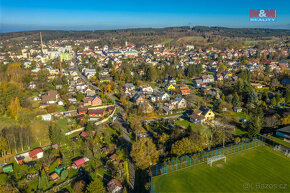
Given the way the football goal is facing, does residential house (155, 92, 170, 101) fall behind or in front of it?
behind

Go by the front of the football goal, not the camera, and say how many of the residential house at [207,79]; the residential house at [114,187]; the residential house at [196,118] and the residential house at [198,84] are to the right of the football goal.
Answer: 1

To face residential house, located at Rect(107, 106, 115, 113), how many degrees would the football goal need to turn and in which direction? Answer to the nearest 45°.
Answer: approximately 180°

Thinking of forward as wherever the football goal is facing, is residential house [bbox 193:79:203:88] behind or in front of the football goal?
behind

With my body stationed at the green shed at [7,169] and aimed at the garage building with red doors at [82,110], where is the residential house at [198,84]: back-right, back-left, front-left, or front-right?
front-right

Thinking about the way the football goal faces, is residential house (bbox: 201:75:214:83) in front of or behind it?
behind

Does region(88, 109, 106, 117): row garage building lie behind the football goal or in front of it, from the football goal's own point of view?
behind

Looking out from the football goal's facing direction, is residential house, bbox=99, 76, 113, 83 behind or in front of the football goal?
behind

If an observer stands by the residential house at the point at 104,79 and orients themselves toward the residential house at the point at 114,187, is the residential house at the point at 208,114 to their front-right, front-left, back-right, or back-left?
front-left

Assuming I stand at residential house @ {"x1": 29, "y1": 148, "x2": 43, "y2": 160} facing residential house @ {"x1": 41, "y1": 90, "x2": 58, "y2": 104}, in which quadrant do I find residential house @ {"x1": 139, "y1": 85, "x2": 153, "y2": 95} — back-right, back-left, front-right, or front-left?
front-right

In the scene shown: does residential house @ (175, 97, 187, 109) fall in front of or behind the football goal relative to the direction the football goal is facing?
behind

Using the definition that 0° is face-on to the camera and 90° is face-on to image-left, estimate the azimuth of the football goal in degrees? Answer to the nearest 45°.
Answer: approximately 315°

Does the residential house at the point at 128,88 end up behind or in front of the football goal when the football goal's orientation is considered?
behind

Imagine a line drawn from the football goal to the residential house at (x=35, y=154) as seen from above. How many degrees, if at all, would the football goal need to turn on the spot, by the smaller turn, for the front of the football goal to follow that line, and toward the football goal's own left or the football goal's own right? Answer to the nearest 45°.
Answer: approximately 135° to the football goal's own right
